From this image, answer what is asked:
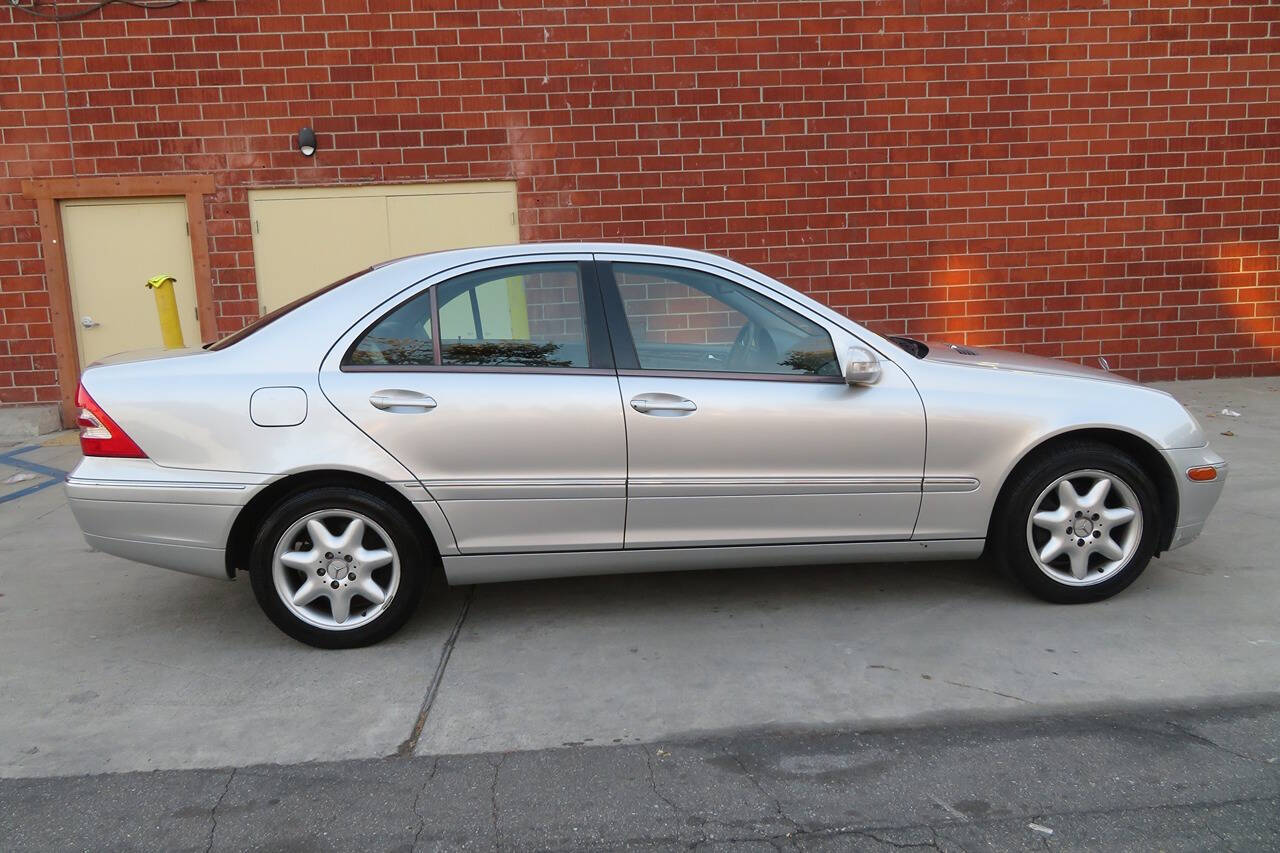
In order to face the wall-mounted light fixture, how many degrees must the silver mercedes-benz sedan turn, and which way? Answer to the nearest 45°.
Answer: approximately 135° to its left

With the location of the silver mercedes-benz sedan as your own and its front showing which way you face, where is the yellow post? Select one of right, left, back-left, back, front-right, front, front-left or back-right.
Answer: back-left

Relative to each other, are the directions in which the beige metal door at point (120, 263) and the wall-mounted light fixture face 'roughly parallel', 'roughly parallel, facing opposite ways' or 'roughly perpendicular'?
roughly parallel

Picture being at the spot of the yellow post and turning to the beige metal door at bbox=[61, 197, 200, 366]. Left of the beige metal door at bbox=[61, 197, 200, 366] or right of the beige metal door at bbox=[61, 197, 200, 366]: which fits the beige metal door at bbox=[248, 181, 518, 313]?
right

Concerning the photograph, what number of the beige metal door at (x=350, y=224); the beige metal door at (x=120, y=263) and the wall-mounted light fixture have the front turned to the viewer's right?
0

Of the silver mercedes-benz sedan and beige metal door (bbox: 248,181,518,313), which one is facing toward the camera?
the beige metal door

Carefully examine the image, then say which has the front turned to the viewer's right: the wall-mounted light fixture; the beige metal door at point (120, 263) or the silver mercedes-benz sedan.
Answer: the silver mercedes-benz sedan

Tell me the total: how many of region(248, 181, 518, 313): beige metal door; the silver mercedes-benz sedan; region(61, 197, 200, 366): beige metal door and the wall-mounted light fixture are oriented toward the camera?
3

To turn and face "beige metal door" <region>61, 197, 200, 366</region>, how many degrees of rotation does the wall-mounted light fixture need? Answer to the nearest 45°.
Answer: approximately 90° to its right

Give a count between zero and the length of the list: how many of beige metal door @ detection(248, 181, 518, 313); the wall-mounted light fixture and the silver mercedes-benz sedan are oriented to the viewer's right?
1

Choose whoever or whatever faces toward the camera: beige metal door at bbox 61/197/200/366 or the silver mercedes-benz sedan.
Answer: the beige metal door

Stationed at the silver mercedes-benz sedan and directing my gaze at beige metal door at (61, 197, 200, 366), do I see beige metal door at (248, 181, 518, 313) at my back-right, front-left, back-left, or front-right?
front-right

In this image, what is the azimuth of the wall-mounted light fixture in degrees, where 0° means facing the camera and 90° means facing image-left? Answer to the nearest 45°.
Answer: approximately 0°

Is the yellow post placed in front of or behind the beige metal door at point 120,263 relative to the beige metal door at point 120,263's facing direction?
in front

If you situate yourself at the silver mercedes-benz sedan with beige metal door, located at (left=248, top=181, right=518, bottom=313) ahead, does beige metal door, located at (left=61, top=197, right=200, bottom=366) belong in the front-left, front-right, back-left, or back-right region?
front-left

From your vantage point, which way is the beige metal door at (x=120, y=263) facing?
toward the camera

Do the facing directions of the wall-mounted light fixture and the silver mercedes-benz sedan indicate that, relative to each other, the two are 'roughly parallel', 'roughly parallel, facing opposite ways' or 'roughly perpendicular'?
roughly perpendicular

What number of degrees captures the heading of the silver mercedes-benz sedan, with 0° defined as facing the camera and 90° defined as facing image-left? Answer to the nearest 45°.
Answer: approximately 270°

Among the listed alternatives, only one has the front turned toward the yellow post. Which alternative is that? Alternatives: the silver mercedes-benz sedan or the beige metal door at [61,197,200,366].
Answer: the beige metal door

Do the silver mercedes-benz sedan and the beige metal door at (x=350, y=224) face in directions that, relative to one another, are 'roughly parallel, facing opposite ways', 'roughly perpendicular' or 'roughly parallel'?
roughly perpendicular

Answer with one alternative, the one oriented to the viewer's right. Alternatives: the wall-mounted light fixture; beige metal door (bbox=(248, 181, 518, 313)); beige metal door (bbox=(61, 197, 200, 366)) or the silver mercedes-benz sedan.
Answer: the silver mercedes-benz sedan
